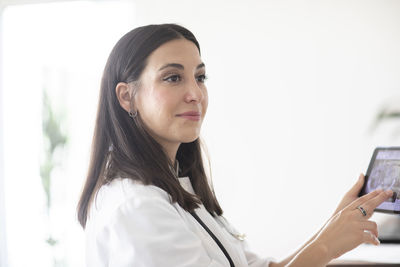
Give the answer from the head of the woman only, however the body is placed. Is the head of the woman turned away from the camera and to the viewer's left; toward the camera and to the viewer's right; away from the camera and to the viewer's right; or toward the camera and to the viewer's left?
toward the camera and to the viewer's right

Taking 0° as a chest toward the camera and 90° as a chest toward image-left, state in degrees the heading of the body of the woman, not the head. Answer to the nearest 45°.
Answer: approximately 315°

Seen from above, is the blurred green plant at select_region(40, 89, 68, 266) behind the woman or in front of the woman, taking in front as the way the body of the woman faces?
behind
